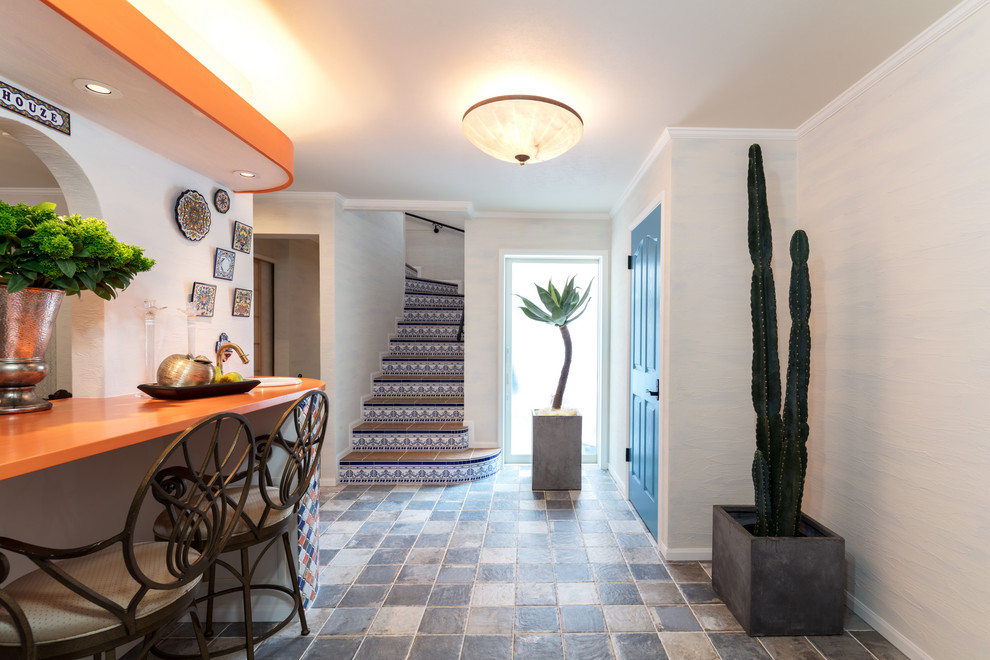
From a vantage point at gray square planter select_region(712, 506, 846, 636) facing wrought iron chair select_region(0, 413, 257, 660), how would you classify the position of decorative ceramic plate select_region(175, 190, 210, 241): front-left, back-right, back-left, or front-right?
front-right

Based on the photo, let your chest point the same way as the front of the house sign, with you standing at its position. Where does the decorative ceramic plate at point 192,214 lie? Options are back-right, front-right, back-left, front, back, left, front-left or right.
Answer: left

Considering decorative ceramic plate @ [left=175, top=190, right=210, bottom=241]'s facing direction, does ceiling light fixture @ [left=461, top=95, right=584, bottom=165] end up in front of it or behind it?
in front

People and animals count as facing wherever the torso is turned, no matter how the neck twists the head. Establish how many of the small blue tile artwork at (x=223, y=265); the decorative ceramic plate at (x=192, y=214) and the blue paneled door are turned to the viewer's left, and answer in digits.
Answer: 1

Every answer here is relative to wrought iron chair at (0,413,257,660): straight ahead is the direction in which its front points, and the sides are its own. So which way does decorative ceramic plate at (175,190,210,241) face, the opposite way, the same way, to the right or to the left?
the opposite way

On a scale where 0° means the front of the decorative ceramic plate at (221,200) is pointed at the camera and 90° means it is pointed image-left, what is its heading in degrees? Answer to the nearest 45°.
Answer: approximately 315°

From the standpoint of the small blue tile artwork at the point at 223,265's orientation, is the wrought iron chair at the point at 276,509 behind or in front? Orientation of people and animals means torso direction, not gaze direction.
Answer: in front

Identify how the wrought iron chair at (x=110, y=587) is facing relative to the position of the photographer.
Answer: facing away from the viewer and to the left of the viewer
